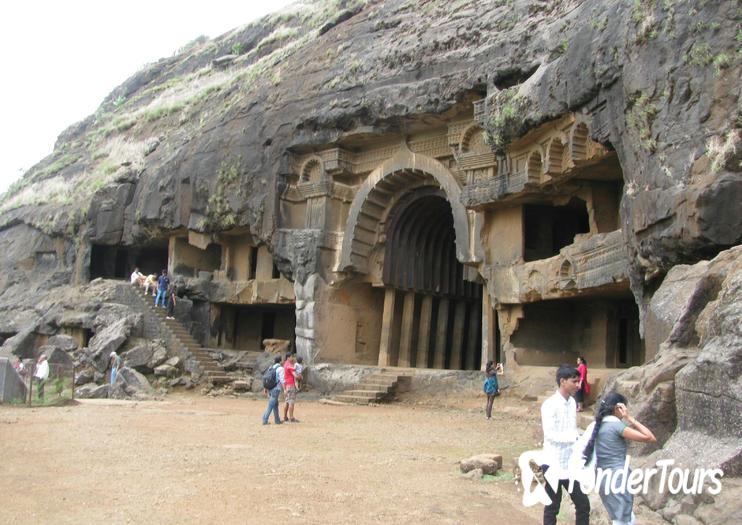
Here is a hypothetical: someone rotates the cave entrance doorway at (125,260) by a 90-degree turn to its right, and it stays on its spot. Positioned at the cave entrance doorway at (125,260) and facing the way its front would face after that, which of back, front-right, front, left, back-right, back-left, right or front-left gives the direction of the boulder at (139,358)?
left

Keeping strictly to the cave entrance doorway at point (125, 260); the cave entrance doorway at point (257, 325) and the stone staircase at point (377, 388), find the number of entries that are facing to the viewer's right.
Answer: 0

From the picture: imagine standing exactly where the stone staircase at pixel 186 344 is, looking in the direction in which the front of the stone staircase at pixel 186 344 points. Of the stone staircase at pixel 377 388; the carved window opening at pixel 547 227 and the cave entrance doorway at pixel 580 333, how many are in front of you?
3

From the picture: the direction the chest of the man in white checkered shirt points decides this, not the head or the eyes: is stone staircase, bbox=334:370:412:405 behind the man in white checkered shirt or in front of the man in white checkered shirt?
behind

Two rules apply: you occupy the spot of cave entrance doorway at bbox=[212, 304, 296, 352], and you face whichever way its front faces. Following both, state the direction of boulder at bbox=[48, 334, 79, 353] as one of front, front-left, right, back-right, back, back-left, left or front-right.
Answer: front-right

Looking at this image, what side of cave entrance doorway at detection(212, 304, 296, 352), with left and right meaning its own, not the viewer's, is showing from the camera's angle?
front

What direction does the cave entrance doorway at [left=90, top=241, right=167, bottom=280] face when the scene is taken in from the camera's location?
facing the viewer

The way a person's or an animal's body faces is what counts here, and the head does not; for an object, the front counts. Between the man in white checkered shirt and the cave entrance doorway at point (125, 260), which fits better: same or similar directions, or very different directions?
same or similar directions

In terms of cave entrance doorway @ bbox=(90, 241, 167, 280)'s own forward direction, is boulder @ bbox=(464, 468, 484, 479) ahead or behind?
ahead

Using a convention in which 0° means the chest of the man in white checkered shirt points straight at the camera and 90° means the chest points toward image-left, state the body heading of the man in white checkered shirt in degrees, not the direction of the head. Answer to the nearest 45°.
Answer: approximately 315°
